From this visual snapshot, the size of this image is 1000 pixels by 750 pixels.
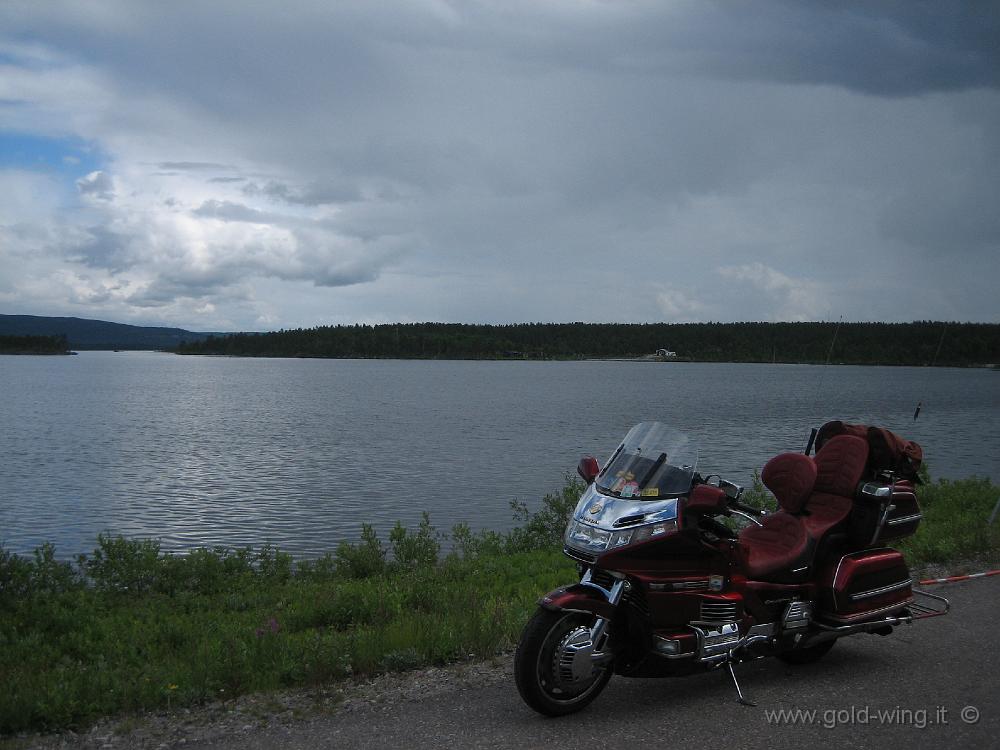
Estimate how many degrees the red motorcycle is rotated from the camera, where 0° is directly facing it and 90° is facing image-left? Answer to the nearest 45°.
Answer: approximately 45°

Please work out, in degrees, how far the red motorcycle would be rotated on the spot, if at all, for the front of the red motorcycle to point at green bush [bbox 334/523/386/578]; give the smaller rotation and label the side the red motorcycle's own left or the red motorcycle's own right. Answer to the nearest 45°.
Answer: approximately 90° to the red motorcycle's own right

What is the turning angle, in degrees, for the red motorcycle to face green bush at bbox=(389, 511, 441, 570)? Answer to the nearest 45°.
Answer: approximately 90° to its right
